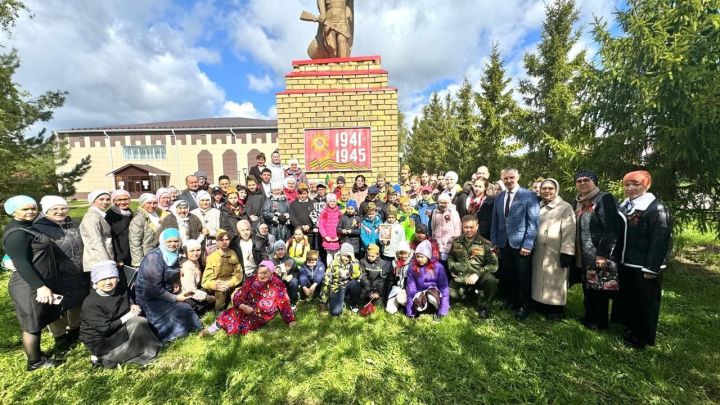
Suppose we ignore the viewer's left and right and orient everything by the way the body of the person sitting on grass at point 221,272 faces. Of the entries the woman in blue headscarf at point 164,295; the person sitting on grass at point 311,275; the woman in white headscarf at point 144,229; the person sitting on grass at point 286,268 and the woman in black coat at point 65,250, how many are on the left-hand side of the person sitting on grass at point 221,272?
2

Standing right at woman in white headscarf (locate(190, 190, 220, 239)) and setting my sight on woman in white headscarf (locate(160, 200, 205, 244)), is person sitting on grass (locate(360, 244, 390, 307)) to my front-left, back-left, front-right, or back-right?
back-left

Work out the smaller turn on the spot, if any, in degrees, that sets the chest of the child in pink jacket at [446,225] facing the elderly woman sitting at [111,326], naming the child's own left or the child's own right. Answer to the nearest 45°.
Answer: approximately 45° to the child's own right

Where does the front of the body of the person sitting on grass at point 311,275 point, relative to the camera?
toward the camera

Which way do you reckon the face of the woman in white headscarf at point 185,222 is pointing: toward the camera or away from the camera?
toward the camera

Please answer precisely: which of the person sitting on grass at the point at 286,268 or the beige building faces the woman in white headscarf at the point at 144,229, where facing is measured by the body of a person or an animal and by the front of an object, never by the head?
the beige building

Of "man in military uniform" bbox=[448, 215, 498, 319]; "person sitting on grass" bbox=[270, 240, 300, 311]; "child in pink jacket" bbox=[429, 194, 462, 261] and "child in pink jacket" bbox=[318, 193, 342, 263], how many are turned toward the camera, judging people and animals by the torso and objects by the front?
4

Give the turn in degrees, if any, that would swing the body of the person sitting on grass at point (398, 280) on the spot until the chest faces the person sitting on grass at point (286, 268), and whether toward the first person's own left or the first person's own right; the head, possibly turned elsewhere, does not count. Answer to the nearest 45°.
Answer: approximately 90° to the first person's own right

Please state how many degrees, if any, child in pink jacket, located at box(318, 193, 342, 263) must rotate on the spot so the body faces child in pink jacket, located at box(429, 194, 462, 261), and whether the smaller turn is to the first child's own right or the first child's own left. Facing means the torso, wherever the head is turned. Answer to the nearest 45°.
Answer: approximately 90° to the first child's own left

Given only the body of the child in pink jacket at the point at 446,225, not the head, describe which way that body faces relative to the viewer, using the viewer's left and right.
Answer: facing the viewer

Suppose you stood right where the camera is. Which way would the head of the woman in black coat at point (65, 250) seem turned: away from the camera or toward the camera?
toward the camera

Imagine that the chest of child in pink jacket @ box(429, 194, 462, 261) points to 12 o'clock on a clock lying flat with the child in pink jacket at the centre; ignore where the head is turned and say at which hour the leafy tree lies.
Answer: The leafy tree is roughly at 3 o'clock from the child in pink jacket.

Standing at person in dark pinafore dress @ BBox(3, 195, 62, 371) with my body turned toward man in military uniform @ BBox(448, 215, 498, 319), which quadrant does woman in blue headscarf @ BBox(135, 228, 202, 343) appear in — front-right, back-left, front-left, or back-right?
front-left

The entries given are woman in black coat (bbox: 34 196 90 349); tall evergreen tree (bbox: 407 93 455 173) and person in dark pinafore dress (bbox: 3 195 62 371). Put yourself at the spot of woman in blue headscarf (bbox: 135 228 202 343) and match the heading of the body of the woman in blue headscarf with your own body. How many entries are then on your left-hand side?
1

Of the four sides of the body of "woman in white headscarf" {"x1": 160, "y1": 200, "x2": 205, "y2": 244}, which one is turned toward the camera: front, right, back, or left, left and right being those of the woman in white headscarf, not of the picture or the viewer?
front
